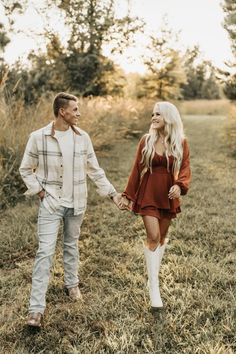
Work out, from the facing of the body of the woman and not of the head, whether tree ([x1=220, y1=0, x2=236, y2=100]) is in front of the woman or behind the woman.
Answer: behind

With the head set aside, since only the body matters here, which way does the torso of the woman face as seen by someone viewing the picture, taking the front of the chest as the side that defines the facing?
toward the camera

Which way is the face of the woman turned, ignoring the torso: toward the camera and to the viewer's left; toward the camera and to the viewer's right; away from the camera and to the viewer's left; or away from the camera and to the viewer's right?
toward the camera and to the viewer's left

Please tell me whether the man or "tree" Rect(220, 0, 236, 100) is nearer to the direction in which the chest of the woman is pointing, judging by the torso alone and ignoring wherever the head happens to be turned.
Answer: the man

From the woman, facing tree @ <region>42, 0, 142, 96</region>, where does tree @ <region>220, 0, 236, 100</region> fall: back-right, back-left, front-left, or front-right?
front-right

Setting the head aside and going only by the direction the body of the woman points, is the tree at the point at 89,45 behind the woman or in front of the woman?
behind

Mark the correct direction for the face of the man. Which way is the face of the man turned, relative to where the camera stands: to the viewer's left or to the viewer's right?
to the viewer's right

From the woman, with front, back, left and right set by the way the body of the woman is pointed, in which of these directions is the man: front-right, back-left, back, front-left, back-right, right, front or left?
right

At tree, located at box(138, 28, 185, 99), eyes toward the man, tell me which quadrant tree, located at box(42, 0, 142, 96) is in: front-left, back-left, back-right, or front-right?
front-right

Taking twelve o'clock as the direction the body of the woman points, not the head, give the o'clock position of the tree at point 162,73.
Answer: The tree is roughly at 6 o'clock from the woman.

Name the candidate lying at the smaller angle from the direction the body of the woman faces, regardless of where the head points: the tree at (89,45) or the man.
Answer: the man

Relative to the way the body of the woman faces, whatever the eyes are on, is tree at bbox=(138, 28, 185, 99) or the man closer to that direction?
the man
